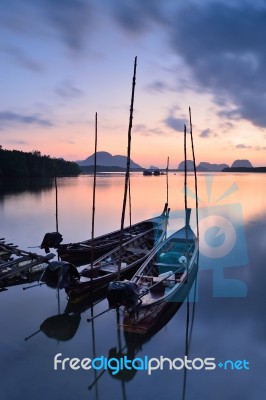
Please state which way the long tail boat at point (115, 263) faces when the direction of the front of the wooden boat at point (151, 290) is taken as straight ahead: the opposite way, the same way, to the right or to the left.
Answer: the same way

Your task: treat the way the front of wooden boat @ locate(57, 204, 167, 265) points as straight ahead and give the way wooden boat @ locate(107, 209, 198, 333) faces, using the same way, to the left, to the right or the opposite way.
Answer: the same way

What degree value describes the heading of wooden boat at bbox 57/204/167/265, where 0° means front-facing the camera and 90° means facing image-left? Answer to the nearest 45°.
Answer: approximately 225°

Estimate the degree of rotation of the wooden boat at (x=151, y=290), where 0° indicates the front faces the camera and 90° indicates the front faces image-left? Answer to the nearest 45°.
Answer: approximately 225°

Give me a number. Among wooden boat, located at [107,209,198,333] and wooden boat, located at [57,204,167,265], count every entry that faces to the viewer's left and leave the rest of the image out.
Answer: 0

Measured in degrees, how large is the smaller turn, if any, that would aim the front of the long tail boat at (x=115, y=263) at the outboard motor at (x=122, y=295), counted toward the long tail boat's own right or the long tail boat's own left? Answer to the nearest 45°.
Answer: approximately 135° to the long tail boat's own right

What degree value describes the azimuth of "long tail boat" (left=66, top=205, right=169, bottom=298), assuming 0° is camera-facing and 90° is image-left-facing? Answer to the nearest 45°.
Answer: approximately 225°
